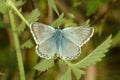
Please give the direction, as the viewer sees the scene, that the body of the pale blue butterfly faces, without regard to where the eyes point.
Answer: away from the camera
